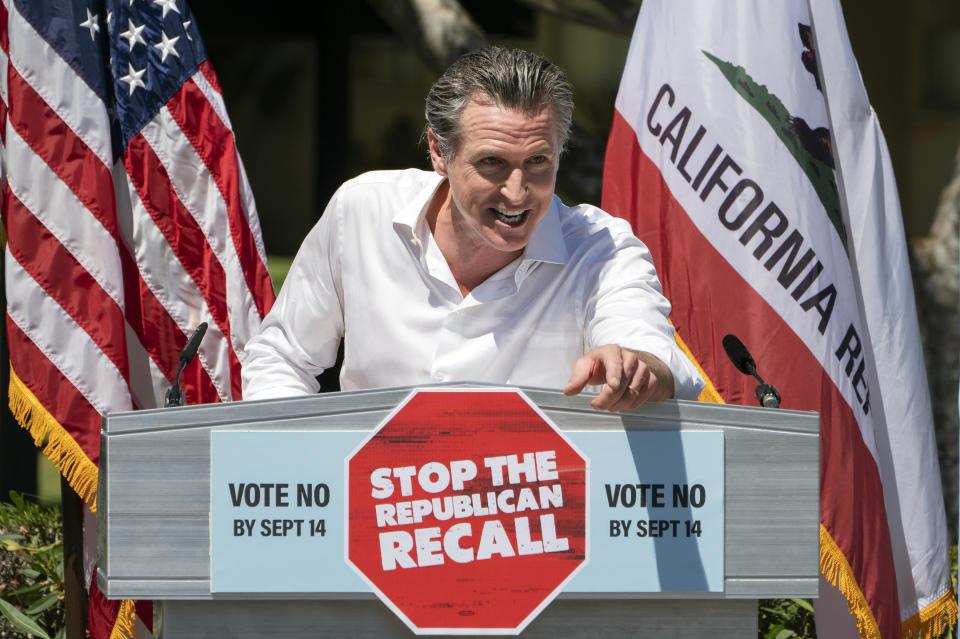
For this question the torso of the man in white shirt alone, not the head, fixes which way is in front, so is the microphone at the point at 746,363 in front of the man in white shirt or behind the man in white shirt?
in front

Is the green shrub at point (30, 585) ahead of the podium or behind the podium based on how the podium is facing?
behind

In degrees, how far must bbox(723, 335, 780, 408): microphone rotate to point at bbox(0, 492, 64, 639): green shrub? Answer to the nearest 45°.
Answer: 0° — it already faces it

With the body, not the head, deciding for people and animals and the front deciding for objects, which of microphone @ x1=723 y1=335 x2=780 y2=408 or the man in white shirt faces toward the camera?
the man in white shirt

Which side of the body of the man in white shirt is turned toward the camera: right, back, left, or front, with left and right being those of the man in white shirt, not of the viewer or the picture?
front

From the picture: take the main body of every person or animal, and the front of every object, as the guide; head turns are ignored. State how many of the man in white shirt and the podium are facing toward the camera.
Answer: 2

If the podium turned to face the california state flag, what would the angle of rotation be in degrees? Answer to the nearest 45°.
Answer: approximately 135° to its left

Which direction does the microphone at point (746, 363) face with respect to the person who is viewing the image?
facing away from the viewer and to the left of the viewer

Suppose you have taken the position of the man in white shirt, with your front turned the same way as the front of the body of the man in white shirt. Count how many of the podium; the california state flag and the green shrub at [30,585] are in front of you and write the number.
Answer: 1

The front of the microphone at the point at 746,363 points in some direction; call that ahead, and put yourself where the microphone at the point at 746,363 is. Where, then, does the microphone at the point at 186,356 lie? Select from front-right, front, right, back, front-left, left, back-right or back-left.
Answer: front-left

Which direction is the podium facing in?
toward the camera

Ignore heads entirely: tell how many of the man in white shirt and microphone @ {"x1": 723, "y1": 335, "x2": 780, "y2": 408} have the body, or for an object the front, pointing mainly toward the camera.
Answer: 1

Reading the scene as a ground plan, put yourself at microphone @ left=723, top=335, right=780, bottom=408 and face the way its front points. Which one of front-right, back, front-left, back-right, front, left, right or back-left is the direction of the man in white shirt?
front

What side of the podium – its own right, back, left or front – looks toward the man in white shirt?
back
